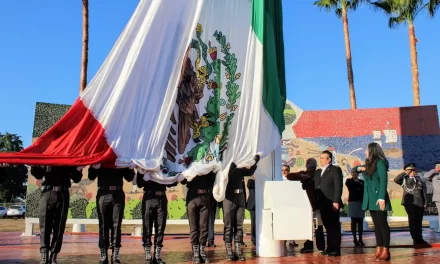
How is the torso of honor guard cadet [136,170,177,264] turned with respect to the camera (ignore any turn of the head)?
toward the camera

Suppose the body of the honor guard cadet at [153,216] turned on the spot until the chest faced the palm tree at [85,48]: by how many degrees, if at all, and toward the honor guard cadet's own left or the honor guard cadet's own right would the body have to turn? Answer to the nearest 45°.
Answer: approximately 180°

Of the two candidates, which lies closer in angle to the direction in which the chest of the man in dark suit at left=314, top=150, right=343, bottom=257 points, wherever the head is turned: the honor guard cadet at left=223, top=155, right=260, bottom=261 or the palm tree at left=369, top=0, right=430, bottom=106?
the honor guard cadet

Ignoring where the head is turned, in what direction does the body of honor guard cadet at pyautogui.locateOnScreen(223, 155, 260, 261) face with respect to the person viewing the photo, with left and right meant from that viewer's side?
facing the viewer

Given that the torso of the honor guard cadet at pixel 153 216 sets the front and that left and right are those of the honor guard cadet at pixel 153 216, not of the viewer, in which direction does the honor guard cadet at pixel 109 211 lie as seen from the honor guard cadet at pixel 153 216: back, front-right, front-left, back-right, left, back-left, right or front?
right

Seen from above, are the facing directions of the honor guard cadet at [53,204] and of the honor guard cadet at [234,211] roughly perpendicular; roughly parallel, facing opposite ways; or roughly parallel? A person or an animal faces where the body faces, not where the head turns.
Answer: roughly parallel

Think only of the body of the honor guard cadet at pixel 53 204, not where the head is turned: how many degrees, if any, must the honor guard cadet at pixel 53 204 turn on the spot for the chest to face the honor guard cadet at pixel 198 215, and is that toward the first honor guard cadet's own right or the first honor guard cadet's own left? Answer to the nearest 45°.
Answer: approximately 90° to the first honor guard cadet's own left

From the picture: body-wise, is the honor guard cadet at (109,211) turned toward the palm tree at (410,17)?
no

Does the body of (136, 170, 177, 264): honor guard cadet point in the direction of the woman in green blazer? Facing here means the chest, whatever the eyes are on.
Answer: no

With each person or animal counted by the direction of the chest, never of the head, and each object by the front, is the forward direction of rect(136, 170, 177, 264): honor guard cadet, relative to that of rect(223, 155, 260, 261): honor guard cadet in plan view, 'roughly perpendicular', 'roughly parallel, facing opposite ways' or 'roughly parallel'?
roughly parallel

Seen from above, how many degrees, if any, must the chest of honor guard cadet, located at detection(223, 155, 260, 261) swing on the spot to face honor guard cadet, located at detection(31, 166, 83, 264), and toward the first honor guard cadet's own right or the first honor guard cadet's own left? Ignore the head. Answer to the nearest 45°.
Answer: approximately 90° to the first honor guard cadet's own right

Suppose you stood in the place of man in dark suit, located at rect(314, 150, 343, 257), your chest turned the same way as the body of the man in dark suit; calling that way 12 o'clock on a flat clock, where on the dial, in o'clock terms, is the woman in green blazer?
The woman in green blazer is roughly at 9 o'clock from the man in dark suit.

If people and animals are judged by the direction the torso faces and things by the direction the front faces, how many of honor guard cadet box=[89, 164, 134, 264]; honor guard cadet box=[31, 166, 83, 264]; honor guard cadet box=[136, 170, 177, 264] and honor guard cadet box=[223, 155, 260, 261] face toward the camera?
4

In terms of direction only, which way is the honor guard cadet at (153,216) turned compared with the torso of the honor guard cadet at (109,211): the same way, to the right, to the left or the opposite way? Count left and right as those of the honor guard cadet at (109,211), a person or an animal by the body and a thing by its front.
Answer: the same way

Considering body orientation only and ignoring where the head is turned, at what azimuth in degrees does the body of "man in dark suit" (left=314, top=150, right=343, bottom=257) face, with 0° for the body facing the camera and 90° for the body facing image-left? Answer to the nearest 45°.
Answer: approximately 45°

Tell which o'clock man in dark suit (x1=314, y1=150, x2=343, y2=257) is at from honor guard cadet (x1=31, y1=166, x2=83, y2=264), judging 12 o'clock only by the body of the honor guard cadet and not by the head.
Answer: The man in dark suit is roughly at 9 o'clock from the honor guard cadet.

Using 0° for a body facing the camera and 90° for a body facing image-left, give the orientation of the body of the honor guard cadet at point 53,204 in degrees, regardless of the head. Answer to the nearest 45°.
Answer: approximately 0°
